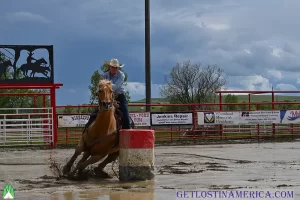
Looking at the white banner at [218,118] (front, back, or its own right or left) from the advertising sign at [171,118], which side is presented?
right

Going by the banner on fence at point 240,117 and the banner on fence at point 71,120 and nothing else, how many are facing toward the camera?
2

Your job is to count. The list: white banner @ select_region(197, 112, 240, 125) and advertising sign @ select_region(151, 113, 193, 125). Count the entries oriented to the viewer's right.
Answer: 0

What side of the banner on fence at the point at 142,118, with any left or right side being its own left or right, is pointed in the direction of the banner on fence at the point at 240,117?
left

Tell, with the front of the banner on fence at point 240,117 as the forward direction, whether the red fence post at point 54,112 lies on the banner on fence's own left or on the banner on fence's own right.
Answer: on the banner on fence's own right

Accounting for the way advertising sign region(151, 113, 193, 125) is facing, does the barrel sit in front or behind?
in front
